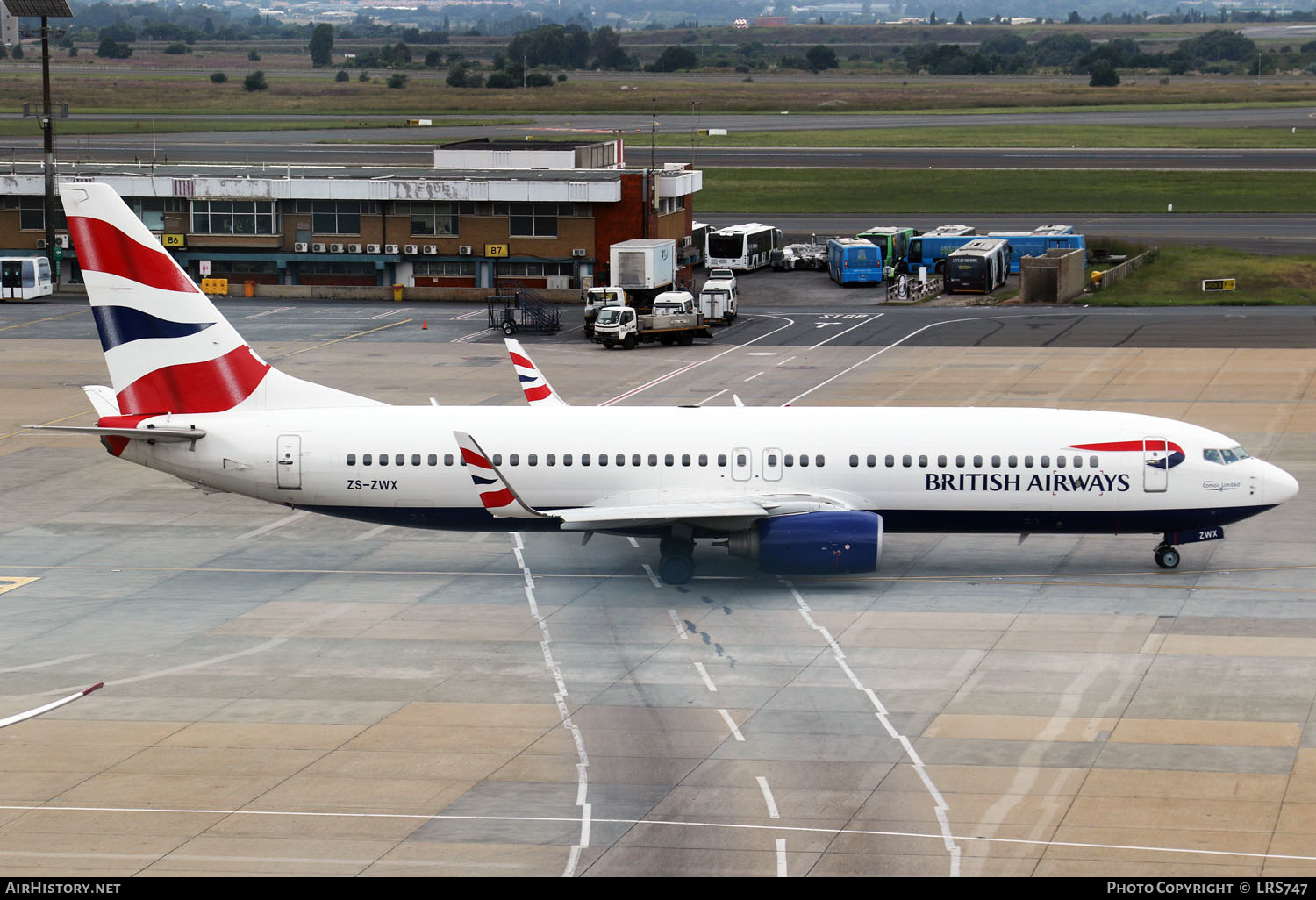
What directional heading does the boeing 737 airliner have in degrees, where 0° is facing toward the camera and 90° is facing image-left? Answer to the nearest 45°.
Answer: approximately 270°
